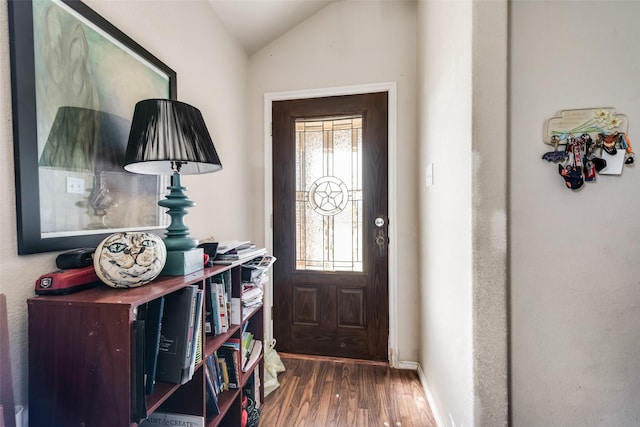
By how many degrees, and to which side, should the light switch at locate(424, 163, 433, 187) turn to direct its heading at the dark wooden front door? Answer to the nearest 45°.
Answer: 0° — it already faces it

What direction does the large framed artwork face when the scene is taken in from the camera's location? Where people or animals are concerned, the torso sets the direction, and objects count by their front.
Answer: facing the viewer and to the right of the viewer

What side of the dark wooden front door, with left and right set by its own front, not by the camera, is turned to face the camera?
front

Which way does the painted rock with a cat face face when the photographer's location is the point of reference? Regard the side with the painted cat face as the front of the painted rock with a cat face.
facing the viewer

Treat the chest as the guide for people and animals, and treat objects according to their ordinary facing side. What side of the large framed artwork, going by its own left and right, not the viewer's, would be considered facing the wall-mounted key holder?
front

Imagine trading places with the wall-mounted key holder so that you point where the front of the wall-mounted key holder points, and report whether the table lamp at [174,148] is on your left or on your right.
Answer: on your right

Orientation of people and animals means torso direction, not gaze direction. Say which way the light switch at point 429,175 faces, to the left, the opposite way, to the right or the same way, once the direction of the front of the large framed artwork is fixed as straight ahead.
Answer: the opposite way

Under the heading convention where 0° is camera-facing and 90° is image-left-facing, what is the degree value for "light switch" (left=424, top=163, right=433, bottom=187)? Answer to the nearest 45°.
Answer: approximately 90°

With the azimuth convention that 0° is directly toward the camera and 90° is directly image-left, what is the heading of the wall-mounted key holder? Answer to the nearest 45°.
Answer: approximately 0°

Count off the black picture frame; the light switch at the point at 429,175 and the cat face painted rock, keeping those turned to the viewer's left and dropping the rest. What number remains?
1

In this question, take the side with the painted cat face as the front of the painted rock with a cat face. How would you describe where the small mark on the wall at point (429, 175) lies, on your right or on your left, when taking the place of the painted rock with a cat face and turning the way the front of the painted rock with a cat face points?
on your left

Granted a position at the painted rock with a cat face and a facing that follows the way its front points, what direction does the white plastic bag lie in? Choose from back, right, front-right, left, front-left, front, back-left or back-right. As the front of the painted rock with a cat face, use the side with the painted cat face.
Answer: back-left

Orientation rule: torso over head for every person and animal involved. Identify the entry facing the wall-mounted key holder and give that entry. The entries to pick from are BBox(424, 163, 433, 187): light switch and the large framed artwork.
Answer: the large framed artwork
